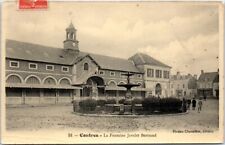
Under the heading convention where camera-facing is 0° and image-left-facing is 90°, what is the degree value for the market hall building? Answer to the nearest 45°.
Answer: approximately 315°

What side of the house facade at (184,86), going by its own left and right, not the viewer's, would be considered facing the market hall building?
right

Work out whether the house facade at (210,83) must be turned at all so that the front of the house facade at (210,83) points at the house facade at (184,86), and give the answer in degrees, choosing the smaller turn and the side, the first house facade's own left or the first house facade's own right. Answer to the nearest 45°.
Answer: approximately 135° to the first house facade's own right

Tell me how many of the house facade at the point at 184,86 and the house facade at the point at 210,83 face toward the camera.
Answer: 2

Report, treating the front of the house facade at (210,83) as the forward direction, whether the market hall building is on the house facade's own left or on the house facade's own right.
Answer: on the house facade's own right
